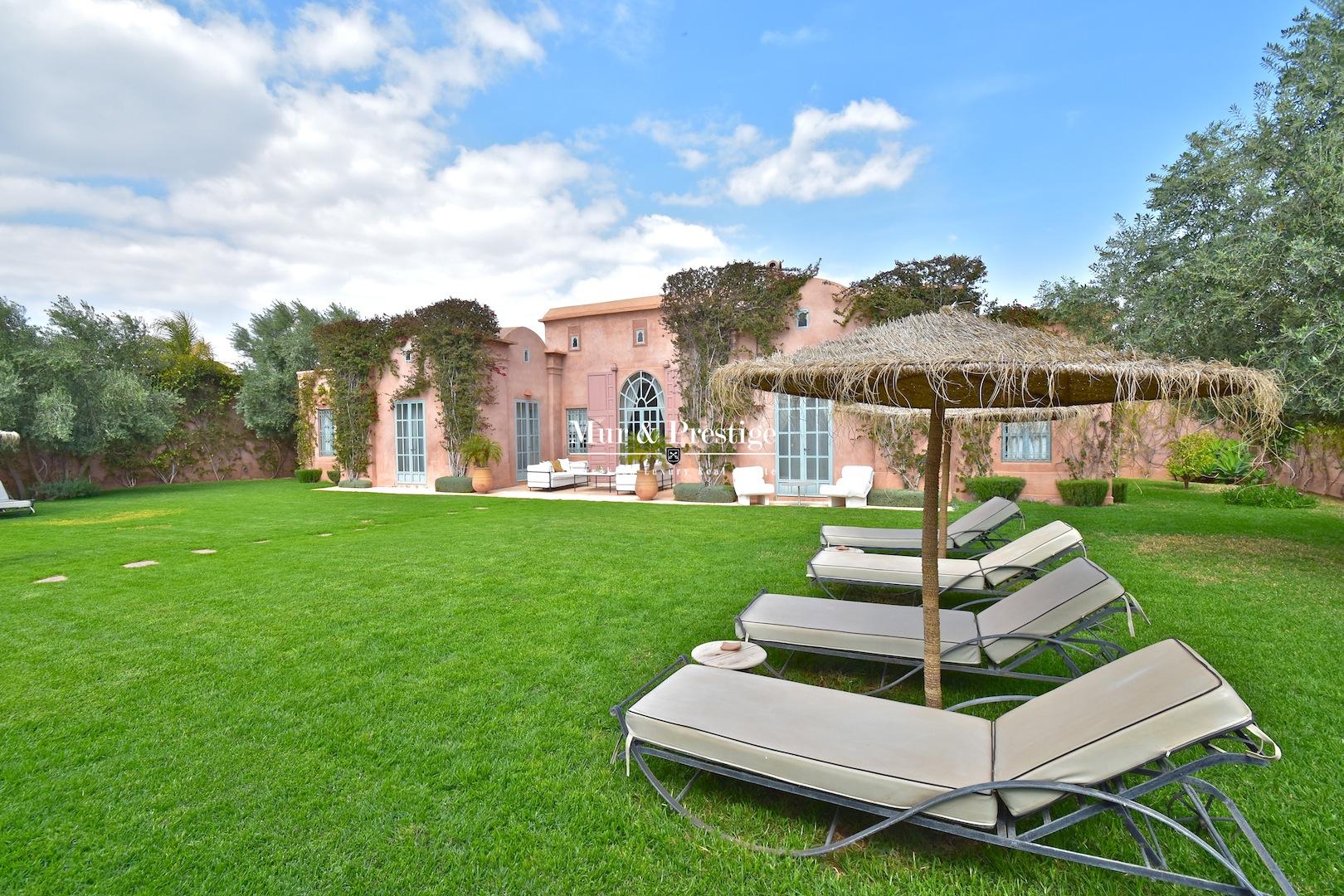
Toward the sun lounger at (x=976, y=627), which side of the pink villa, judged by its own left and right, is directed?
front

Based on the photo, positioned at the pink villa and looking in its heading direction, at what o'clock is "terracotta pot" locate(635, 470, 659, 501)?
The terracotta pot is roughly at 1 o'clock from the pink villa.

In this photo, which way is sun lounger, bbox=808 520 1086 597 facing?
to the viewer's left

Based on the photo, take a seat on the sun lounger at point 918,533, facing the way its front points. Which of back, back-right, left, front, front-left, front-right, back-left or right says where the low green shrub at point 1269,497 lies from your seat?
back-right

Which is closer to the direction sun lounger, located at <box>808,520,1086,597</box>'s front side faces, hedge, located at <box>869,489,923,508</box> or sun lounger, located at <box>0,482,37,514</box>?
the sun lounger

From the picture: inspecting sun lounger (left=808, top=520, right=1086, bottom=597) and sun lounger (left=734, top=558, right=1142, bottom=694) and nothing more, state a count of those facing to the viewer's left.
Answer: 2

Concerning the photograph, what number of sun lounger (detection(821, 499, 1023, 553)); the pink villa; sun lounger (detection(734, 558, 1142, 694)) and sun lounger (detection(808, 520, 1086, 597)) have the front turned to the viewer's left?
3

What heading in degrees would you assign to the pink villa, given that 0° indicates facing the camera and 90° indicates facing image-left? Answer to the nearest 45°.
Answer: approximately 0°

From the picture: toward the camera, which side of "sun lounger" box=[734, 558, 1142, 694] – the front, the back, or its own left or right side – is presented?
left

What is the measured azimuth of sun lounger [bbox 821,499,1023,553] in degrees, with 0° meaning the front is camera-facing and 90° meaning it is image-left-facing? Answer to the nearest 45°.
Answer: approximately 90°

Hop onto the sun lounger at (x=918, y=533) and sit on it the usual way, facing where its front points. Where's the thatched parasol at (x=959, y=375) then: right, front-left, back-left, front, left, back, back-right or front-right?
left

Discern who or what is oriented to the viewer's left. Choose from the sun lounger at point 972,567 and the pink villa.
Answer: the sun lounger

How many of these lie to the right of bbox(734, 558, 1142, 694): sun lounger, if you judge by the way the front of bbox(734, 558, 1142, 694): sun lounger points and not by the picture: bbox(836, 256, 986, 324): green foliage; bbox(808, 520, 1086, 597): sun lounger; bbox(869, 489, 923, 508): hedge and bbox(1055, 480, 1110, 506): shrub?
4

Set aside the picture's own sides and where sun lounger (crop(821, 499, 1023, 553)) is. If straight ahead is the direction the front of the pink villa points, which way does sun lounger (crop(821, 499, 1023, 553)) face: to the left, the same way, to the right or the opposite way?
to the right

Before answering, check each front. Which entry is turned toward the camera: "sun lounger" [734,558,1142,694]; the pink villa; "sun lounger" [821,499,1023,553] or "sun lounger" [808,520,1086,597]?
the pink villa

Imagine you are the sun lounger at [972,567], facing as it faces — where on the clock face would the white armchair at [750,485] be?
The white armchair is roughly at 2 o'clock from the sun lounger.
